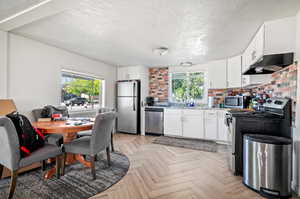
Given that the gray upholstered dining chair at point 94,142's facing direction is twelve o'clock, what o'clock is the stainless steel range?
The stainless steel range is roughly at 5 o'clock from the gray upholstered dining chair.

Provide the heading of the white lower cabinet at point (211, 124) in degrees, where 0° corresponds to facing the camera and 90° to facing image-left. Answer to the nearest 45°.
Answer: approximately 0°

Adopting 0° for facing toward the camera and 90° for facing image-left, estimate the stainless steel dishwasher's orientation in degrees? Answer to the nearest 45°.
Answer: approximately 0°

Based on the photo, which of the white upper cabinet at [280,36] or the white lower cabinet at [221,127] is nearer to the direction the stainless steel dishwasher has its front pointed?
the white upper cabinet

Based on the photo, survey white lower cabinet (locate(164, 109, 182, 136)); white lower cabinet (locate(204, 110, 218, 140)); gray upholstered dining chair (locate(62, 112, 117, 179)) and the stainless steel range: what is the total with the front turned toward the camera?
2

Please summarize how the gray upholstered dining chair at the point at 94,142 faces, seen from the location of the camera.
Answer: facing away from the viewer and to the left of the viewer

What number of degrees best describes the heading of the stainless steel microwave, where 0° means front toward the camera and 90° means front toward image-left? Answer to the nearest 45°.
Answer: approximately 45°

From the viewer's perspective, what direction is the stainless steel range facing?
to the viewer's left

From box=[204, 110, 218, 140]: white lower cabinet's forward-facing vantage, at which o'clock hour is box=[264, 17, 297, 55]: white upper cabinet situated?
The white upper cabinet is roughly at 11 o'clock from the white lower cabinet.

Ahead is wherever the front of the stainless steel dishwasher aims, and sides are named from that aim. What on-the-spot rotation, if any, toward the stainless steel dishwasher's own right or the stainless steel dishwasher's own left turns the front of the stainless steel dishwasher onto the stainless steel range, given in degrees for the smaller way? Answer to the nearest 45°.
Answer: approximately 45° to the stainless steel dishwasher's own left

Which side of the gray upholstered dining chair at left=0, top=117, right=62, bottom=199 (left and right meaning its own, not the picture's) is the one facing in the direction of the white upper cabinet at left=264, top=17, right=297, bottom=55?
right
